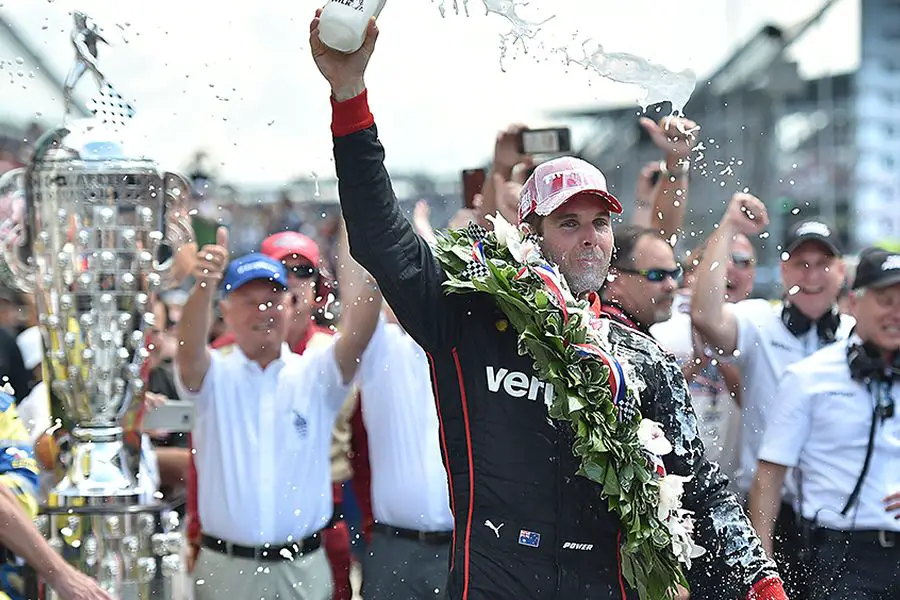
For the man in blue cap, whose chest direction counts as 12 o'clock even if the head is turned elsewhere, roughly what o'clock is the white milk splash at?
The white milk splash is roughly at 11 o'clock from the man in blue cap.

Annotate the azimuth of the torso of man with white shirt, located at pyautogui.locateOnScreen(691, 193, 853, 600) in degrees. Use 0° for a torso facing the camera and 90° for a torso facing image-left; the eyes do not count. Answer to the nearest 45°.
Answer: approximately 0°

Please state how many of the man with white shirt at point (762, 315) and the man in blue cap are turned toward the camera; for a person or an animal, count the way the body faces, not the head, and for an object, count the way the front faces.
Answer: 2

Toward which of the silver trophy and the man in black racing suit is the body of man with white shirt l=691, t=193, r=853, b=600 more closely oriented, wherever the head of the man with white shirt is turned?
the man in black racing suit

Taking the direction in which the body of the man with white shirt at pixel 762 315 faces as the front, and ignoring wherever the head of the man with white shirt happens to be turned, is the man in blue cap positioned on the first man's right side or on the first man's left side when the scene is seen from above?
on the first man's right side

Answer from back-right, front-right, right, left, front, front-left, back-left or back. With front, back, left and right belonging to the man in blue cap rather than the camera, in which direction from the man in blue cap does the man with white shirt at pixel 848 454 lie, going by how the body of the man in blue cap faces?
left

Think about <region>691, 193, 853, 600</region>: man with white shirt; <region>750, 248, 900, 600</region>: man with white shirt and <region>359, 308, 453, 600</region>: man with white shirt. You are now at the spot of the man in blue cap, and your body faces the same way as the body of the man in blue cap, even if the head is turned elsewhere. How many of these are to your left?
3

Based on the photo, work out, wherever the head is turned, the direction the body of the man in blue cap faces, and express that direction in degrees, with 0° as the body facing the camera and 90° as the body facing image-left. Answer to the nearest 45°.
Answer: approximately 0°

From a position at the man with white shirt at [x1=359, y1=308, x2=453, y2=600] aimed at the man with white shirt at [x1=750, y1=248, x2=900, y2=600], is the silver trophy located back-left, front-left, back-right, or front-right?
back-right

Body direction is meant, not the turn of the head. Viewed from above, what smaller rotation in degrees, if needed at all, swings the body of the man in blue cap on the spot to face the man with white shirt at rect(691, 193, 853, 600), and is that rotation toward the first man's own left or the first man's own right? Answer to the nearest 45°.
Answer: approximately 90° to the first man's own left
